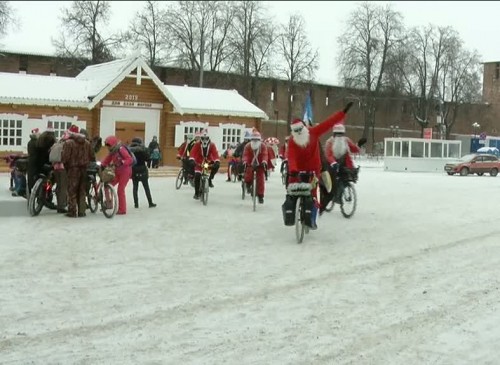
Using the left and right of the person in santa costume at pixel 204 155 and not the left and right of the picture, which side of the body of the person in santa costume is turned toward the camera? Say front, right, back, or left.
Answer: front

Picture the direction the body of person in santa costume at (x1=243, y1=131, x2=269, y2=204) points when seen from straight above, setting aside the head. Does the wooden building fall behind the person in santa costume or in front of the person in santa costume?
behind

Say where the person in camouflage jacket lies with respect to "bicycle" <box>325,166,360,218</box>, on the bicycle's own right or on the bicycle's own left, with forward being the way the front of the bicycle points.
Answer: on the bicycle's own right

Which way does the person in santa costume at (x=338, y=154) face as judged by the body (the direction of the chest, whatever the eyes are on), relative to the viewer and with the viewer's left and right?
facing the viewer

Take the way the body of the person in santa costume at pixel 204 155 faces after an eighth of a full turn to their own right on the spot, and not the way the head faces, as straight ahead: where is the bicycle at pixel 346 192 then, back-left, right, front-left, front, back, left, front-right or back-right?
left

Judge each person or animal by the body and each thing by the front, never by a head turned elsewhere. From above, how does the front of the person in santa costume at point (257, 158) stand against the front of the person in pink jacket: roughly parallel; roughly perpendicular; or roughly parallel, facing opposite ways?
roughly perpendicular

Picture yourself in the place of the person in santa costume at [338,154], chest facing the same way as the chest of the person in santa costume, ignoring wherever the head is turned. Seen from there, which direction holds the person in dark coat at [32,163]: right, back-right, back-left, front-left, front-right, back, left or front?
right

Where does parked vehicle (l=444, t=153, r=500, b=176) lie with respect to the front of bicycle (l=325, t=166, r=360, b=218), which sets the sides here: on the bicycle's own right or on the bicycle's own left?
on the bicycle's own left

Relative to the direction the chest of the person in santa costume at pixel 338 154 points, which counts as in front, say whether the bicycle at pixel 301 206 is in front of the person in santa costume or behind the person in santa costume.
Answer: in front
